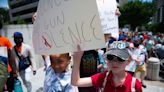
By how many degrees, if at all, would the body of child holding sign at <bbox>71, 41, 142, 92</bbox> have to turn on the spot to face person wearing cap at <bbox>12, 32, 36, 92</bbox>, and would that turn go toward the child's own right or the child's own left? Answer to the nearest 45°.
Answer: approximately 135° to the child's own right

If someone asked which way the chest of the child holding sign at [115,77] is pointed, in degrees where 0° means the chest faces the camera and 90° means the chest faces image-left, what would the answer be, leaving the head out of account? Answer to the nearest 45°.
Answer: approximately 0°
